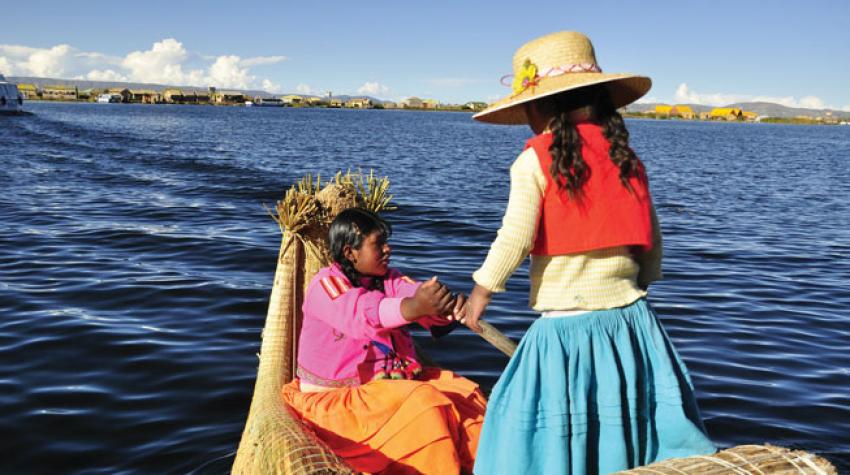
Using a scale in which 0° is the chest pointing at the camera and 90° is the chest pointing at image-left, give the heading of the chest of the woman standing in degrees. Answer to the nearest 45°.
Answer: approximately 135°

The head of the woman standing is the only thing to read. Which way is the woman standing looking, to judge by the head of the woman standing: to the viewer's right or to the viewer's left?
to the viewer's left
